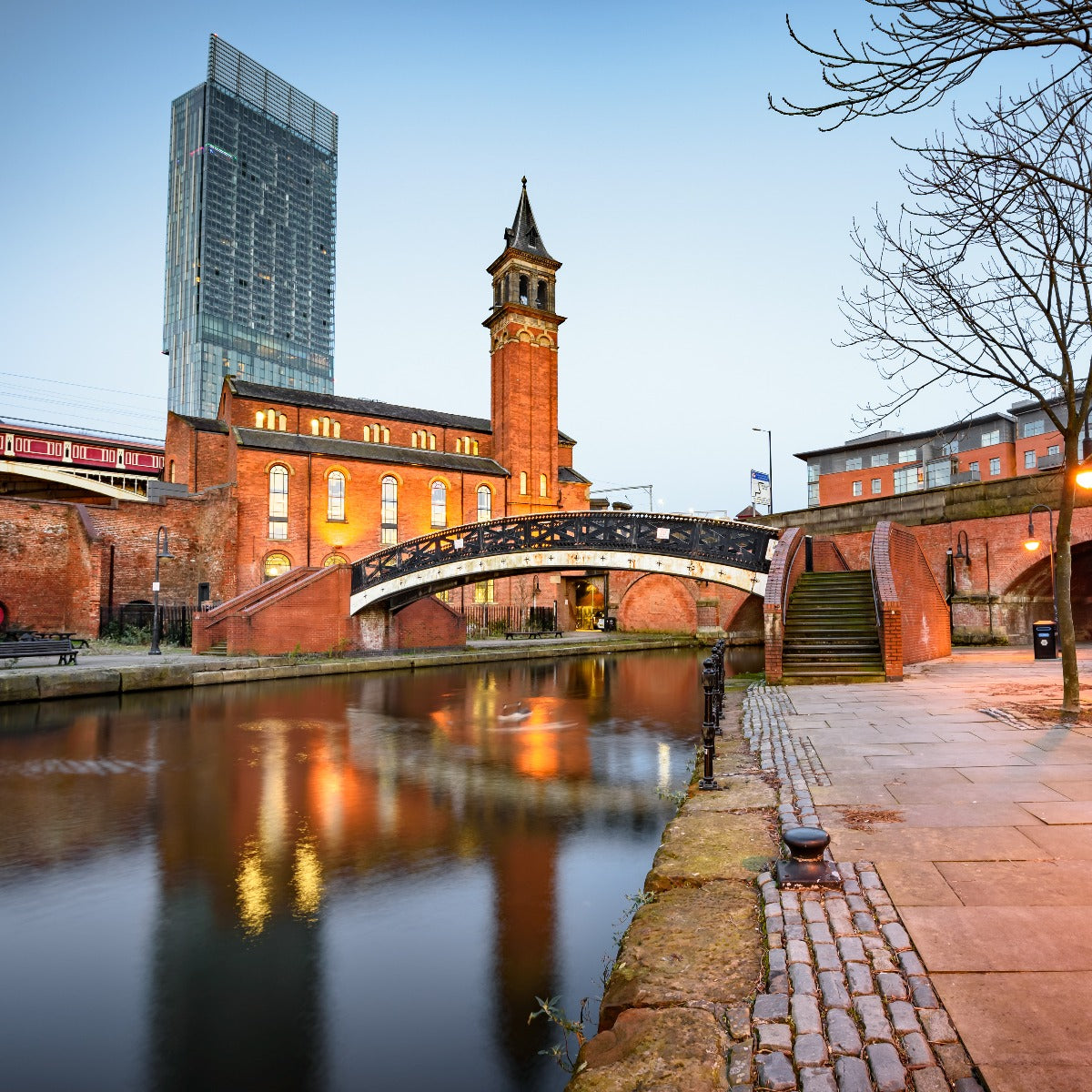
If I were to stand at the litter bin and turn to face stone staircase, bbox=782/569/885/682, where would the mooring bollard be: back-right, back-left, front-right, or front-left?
front-left

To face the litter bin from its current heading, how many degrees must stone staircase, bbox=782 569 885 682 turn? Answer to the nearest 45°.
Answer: approximately 135° to its left

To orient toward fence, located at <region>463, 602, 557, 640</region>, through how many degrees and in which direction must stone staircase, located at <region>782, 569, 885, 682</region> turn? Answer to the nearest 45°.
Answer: approximately 135° to its right

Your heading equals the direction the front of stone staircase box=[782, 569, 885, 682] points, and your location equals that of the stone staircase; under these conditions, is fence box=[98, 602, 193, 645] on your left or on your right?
on your right

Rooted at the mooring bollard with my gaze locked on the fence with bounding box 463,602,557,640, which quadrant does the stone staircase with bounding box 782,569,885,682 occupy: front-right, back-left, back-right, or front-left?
front-right

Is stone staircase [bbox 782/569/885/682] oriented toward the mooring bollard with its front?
yes

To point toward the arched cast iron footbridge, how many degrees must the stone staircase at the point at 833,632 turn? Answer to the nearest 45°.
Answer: approximately 135° to its right

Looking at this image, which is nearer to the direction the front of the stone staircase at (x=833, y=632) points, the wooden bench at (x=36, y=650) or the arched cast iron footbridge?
the wooden bench

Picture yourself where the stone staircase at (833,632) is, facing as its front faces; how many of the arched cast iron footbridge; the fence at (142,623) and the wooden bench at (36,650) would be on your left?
0

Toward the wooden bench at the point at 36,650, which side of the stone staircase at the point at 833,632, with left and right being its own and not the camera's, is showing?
right

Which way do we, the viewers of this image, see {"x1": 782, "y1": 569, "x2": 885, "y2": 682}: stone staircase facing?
facing the viewer

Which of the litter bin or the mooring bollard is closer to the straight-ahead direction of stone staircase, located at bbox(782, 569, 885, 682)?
the mooring bollard
